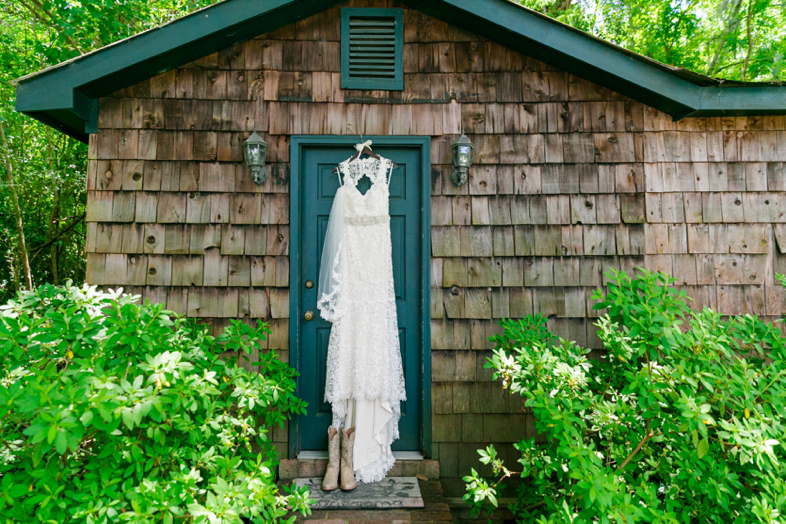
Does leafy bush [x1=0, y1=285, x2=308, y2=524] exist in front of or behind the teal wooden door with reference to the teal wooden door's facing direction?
in front

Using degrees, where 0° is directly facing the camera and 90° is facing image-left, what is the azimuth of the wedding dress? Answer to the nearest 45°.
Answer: approximately 0°

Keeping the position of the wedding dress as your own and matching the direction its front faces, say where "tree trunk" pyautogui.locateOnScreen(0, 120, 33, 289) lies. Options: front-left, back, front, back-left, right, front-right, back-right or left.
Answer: back-right

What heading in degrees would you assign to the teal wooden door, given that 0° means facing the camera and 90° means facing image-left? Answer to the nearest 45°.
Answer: approximately 0°

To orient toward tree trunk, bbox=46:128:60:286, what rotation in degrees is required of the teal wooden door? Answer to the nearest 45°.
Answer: approximately 135° to its right
